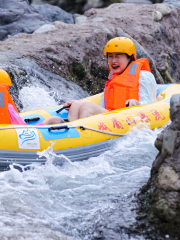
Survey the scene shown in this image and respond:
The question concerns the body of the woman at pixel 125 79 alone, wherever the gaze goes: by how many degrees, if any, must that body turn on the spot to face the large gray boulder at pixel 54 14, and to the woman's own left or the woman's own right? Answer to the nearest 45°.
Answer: approximately 135° to the woman's own right

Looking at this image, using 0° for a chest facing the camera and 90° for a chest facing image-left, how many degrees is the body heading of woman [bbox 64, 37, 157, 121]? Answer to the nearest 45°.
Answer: approximately 45°

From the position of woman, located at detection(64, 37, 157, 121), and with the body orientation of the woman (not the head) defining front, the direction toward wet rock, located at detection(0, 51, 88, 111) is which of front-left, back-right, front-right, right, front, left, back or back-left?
right

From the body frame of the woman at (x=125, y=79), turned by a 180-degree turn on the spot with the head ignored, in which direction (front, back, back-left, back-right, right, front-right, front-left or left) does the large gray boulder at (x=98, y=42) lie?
front-left

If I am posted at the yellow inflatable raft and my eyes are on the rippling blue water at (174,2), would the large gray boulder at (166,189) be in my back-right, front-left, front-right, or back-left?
back-right

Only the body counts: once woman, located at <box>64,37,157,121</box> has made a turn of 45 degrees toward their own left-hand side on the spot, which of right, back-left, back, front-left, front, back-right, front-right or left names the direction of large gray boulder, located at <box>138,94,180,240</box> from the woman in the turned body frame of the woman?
front

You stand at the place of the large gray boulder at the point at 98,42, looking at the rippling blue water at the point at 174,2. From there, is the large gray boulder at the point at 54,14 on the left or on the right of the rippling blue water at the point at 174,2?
left

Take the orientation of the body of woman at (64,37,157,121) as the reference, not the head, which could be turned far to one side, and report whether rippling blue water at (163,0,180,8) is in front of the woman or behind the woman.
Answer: behind
